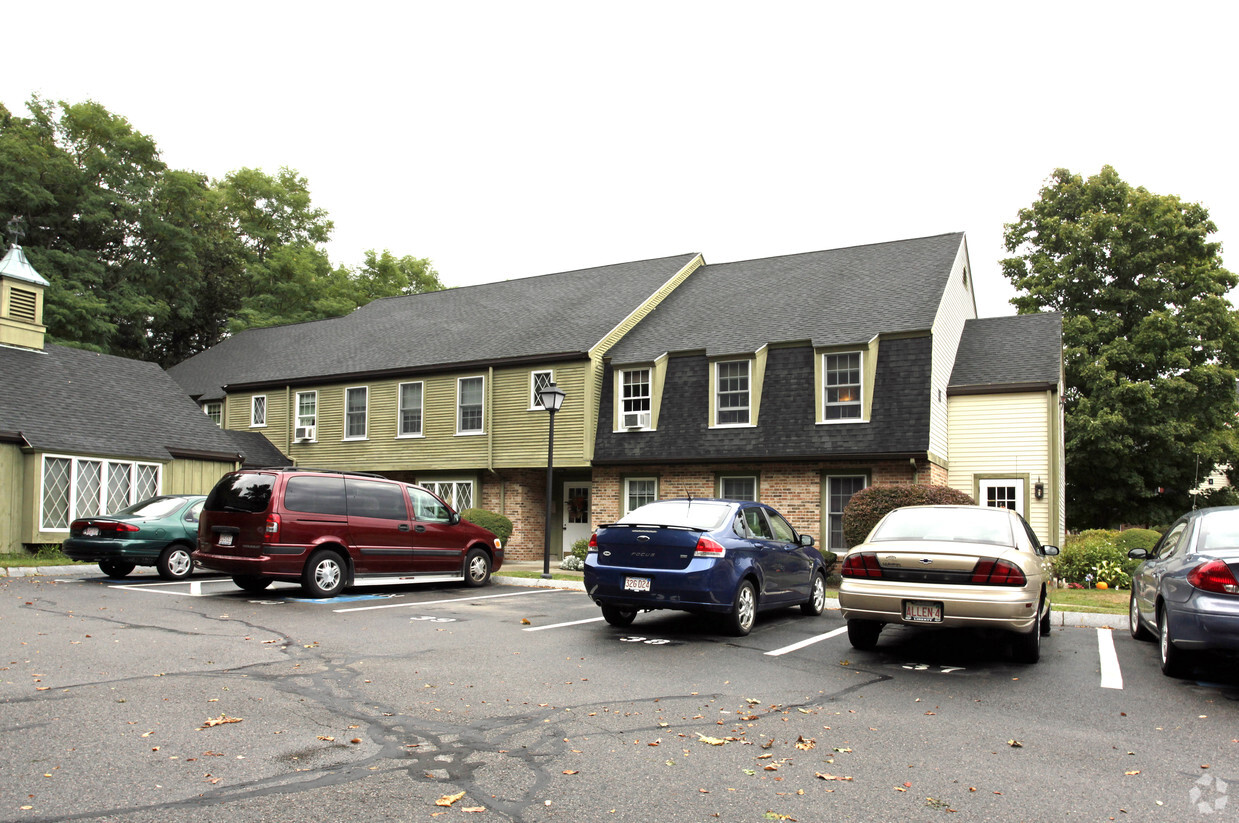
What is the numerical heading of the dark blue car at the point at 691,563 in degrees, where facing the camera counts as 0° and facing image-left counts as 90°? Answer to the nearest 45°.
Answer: approximately 225°

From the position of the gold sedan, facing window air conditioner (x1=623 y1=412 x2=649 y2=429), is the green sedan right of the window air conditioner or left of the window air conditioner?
left

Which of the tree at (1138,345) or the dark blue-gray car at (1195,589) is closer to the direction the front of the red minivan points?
the tree

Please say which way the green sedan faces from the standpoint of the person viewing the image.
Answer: facing away from the viewer and to the right of the viewer

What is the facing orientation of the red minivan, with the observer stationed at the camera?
facing away from the viewer and to the right of the viewer
